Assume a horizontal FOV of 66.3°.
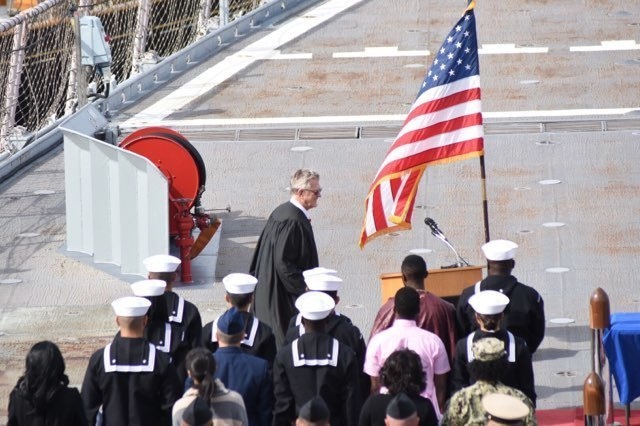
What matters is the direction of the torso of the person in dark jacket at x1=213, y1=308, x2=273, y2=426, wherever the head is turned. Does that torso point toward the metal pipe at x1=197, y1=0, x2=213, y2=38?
yes

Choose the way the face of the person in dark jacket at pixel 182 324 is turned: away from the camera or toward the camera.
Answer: away from the camera

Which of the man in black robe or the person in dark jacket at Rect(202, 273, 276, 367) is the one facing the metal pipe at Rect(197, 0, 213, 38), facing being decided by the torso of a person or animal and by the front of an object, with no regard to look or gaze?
the person in dark jacket

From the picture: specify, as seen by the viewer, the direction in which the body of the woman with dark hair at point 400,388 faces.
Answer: away from the camera

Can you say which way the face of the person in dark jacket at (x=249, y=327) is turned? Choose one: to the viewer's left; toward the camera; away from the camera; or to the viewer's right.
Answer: away from the camera

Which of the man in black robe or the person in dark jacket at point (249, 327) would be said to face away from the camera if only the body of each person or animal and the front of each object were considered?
the person in dark jacket

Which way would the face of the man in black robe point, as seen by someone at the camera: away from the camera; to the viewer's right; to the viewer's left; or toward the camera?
to the viewer's right

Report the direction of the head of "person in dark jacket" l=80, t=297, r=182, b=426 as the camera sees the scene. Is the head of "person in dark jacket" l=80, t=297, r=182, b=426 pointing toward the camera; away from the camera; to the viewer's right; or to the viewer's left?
away from the camera

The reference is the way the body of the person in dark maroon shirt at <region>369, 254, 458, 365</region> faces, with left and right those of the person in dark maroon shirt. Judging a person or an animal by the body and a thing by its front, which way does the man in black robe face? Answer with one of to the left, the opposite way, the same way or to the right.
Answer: to the right

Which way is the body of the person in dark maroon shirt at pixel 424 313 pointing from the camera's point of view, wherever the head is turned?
away from the camera

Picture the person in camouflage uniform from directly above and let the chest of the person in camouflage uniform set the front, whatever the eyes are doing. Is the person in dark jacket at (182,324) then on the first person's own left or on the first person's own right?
on the first person's own left

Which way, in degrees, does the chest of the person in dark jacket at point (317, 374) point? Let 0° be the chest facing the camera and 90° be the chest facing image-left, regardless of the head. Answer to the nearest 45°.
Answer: approximately 180°

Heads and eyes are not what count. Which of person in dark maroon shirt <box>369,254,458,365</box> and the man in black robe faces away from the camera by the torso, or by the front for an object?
the person in dark maroon shirt

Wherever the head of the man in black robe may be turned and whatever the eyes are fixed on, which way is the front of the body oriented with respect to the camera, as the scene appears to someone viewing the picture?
to the viewer's right
